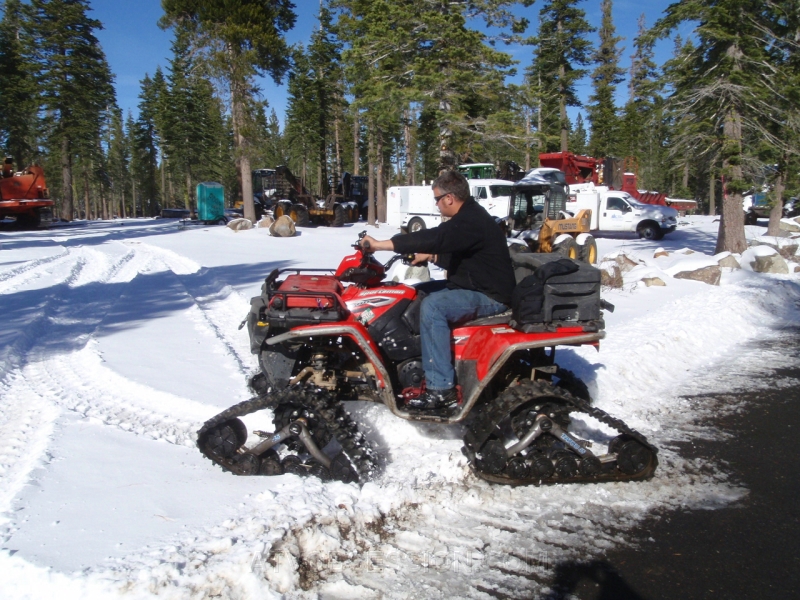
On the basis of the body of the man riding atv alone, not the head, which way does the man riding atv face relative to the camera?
to the viewer's left

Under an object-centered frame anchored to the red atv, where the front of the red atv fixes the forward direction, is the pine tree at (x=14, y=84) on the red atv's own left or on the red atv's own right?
on the red atv's own right

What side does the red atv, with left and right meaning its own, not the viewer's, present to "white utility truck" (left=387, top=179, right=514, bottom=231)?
right

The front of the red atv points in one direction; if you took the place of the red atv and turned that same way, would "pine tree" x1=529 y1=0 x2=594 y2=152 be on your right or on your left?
on your right

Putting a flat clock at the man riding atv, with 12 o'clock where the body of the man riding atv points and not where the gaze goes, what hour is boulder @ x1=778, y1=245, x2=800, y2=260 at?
The boulder is roughly at 4 o'clock from the man riding atv.

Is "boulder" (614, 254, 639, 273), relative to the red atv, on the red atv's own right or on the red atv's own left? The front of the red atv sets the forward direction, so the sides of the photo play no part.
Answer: on the red atv's own right

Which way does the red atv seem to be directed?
to the viewer's left

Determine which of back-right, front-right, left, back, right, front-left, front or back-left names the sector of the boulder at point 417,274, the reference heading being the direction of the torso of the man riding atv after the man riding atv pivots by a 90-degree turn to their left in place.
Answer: back

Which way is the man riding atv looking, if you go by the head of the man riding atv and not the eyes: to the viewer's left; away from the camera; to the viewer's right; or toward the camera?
to the viewer's left

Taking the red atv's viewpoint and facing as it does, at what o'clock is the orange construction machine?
The orange construction machine is roughly at 2 o'clock from the red atv.

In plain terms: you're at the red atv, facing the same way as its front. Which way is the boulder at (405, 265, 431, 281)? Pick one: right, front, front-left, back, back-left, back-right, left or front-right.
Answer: right
